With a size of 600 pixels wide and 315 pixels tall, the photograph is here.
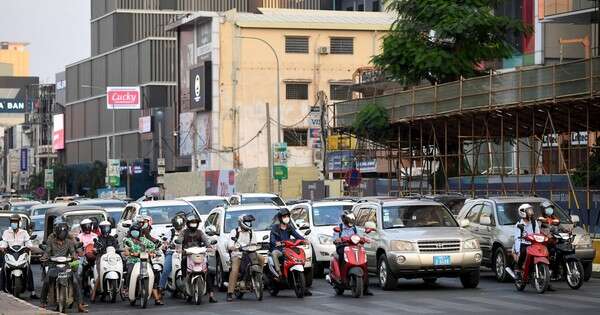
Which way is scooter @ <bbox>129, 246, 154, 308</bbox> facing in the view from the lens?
facing the viewer

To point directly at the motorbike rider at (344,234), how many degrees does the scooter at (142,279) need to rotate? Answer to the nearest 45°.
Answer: approximately 90° to its left

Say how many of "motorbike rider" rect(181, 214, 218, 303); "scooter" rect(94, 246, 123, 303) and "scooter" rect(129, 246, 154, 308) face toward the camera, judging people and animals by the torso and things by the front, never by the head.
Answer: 3

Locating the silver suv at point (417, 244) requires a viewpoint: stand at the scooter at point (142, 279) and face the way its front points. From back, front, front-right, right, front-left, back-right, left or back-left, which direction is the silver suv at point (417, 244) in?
left

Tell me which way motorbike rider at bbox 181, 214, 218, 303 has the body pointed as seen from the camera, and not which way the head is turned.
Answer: toward the camera

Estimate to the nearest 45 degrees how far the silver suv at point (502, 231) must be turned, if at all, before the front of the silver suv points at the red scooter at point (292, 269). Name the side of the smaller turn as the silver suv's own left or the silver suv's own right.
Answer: approximately 90° to the silver suv's own right

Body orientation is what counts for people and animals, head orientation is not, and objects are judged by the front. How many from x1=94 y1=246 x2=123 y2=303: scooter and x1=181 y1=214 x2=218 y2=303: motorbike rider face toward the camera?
2

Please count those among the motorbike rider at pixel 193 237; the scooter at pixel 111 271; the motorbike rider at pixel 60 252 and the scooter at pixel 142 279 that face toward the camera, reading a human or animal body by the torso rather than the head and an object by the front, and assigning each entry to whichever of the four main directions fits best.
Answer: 4

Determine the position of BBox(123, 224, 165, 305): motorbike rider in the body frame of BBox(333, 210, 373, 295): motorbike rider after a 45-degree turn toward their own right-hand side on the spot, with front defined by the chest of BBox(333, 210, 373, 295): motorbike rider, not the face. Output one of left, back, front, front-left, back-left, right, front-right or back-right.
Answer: right
